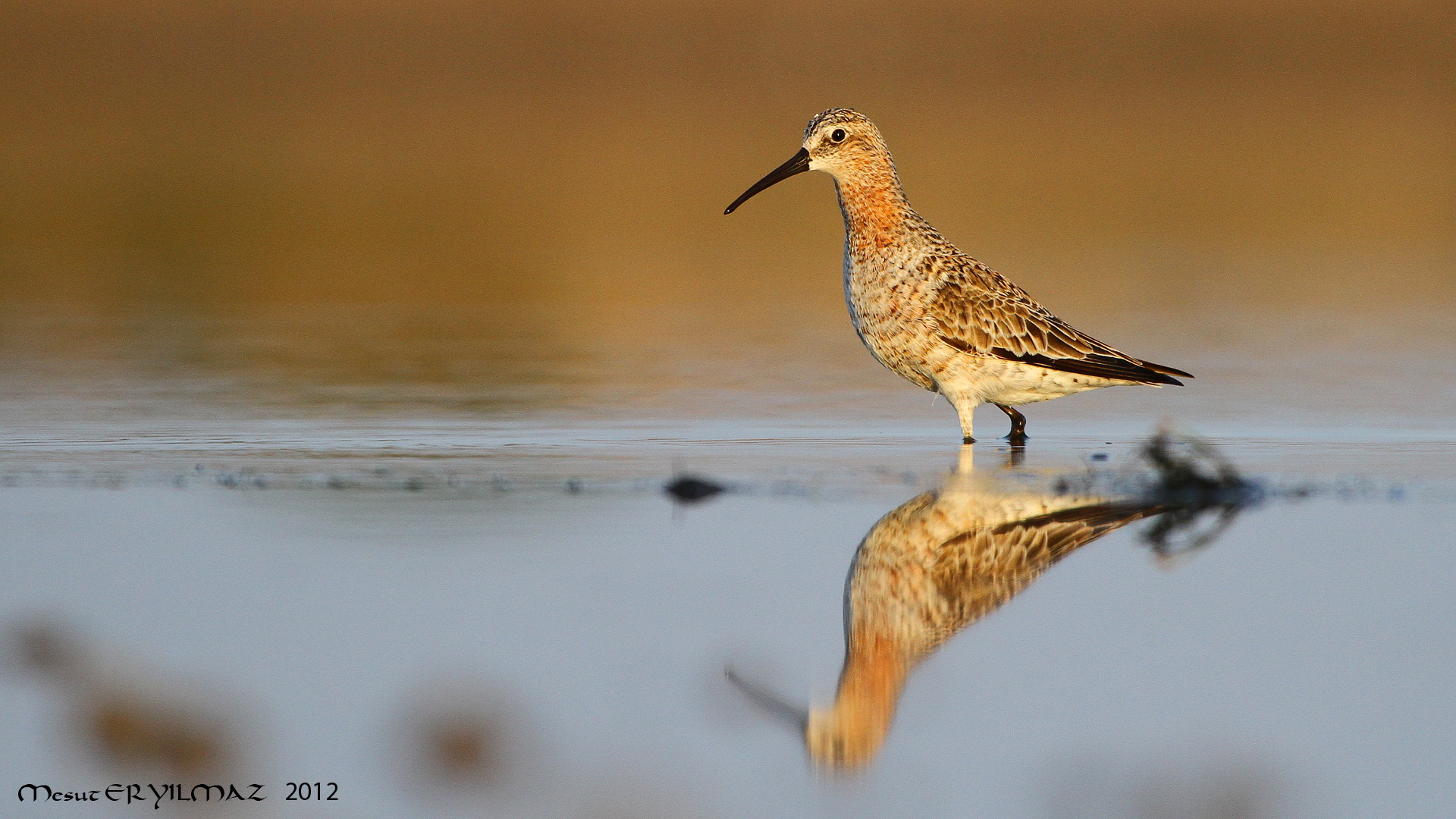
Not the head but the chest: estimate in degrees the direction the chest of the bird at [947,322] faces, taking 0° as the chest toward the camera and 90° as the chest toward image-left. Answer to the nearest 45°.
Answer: approximately 90°

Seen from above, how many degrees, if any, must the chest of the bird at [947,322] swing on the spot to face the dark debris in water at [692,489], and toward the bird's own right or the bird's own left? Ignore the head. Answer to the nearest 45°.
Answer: approximately 45° to the bird's own left
